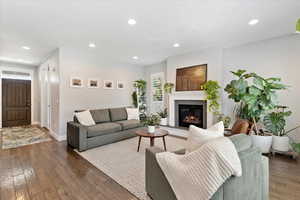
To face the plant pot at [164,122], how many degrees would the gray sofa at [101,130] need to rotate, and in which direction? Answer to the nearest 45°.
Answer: approximately 90° to its left

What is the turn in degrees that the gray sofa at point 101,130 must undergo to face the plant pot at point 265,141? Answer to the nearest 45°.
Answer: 0° — it already faces it

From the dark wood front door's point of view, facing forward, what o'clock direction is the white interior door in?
The white interior door is roughly at 11 o'clock from the dark wood front door.

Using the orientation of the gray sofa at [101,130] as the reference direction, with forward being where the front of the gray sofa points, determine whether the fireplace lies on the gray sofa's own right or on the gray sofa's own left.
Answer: on the gray sofa's own left

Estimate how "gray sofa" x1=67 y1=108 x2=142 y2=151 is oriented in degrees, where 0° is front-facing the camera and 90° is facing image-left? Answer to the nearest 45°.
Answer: approximately 315°

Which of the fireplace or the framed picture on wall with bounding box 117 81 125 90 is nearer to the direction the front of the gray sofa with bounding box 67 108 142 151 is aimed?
the fireplace

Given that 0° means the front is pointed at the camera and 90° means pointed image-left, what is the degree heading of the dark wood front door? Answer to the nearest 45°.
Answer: approximately 0°

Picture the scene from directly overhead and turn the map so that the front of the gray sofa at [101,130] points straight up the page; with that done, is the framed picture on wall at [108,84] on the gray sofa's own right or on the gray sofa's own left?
on the gray sofa's own left
